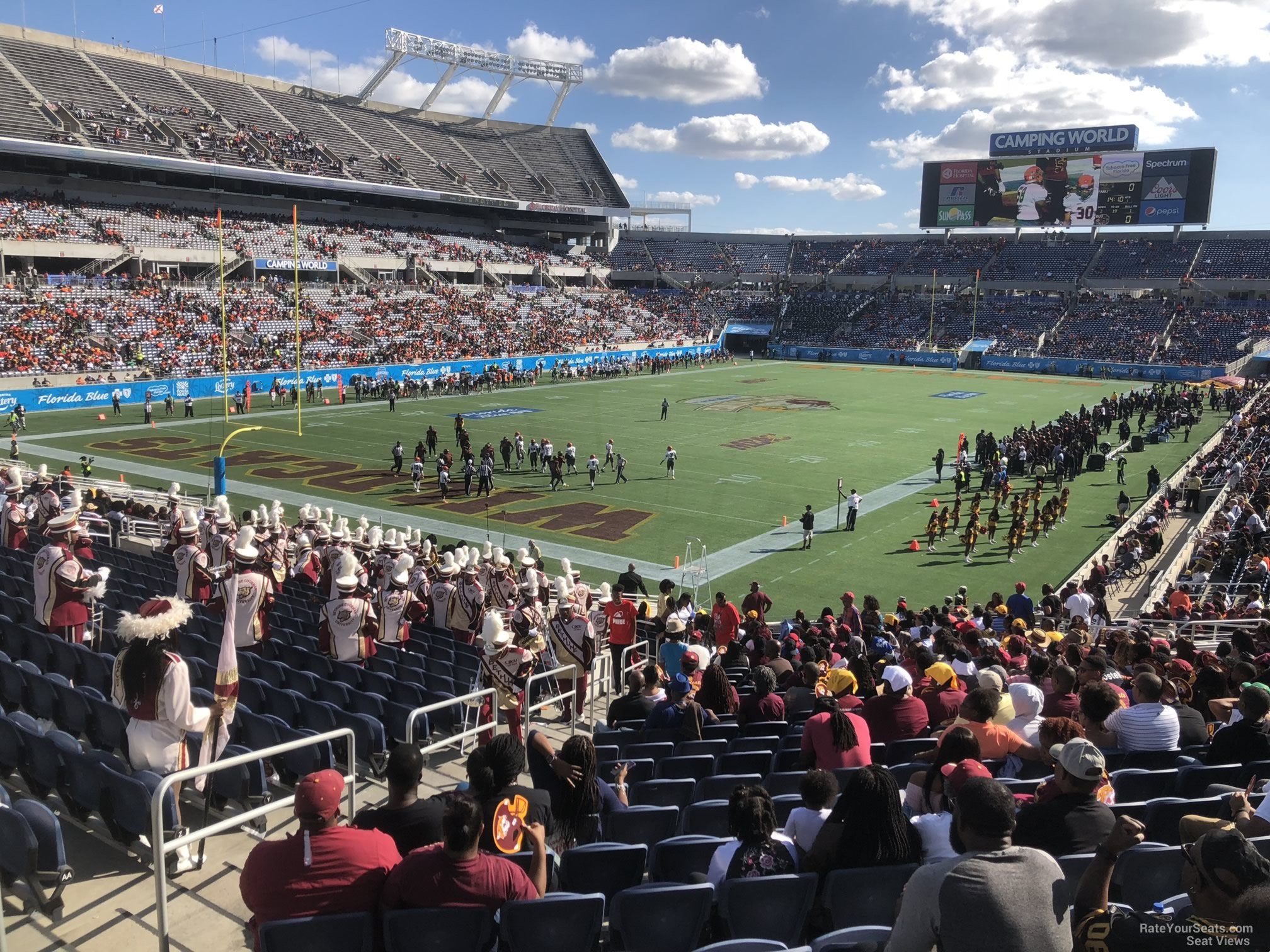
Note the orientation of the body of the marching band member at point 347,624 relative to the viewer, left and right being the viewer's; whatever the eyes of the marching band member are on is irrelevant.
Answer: facing away from the viewer

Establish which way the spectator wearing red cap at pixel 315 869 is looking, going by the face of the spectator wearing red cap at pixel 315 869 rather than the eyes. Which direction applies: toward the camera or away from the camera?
away from the camera

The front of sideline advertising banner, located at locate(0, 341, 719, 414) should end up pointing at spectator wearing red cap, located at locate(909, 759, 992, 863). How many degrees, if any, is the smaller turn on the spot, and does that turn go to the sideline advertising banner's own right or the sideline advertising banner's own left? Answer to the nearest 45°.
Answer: approximately 45° to the sideline advertising banner's own right

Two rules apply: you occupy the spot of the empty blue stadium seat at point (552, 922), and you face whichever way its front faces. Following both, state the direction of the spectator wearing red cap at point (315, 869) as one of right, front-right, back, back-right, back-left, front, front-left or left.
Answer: left

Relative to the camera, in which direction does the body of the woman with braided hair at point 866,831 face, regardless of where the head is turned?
away from the camera

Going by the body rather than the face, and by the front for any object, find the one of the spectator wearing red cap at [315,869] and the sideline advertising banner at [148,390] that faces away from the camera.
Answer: the spectator wearing red cap

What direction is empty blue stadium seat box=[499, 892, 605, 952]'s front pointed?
away from the camera

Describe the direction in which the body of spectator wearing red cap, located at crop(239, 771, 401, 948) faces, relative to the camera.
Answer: away from the camera

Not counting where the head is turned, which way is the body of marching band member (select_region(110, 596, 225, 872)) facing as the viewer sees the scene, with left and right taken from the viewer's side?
facing away from the viewer and to the right of the viewer

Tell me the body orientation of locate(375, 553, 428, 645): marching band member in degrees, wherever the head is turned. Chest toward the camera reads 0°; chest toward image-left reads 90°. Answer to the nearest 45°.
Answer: approximately 225°

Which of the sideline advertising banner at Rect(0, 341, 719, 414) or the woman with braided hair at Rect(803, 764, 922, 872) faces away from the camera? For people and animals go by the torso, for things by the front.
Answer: the woman with braided hair

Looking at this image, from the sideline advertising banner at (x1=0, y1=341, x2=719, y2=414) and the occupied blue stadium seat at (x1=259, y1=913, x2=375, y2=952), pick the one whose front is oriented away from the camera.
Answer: the occupied blue stadium seat
